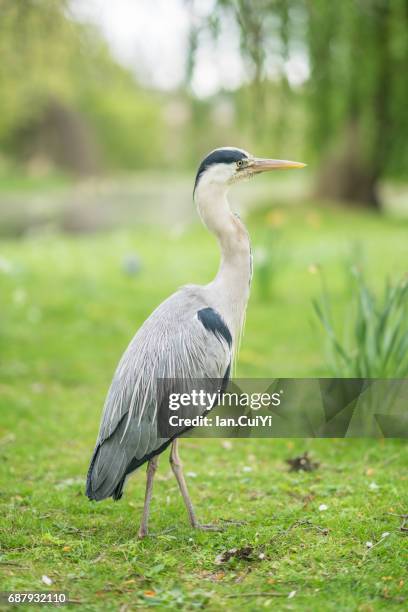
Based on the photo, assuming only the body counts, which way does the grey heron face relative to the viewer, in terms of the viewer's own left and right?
facing to the right of the viewer

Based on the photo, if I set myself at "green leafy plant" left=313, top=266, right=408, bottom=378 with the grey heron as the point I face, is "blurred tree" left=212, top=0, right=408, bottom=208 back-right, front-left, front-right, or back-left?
back-right

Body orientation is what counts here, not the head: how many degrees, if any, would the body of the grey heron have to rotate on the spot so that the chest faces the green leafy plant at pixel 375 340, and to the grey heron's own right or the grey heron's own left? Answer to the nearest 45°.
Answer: approximately 45° to the grey heron's own left

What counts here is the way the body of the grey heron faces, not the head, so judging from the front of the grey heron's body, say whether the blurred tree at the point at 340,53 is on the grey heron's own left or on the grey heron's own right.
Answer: on the grey heron's own left
